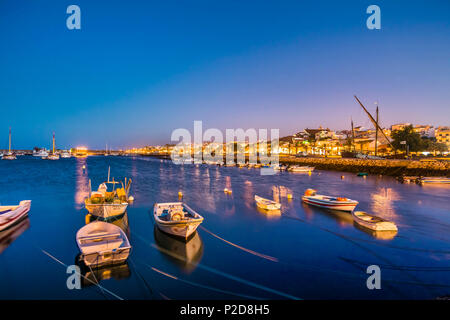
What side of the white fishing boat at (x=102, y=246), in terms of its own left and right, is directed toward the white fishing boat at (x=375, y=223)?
right

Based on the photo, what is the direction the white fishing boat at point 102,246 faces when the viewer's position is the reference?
facing away from the viewer

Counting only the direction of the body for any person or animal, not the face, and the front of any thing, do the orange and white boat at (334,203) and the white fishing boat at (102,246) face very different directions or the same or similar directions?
very different directions

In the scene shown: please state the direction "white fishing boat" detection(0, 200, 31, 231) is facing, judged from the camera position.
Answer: facing away from the viewer and to the right of the viewer

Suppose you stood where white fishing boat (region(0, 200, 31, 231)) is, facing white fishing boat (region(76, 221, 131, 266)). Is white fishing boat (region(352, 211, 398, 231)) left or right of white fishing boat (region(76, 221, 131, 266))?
left

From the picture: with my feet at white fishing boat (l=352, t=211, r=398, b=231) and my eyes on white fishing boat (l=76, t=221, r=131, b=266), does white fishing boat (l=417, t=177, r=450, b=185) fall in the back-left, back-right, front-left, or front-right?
back-right
